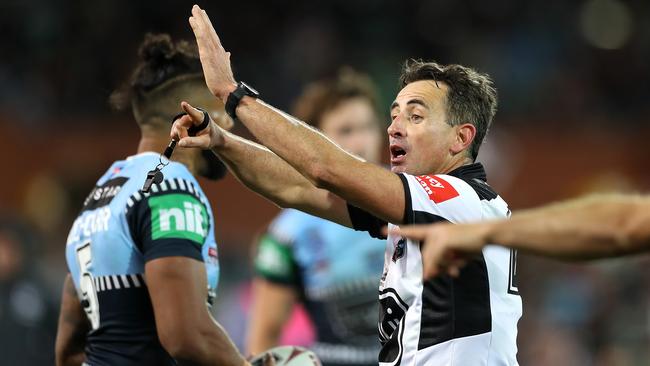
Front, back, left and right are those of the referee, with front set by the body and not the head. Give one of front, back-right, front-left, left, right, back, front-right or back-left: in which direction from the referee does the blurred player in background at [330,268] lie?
right

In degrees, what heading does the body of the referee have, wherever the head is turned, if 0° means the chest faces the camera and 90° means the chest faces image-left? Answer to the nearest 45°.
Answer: approximately 90°

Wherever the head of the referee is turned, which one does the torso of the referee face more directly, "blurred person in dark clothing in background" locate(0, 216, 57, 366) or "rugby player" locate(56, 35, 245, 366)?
the rugby player

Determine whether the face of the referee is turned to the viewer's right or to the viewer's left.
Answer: to the viewer's left

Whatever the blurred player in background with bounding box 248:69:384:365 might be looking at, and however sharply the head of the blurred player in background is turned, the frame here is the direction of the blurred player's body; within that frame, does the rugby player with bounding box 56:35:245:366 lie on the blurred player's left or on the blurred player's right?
on the blurred player's right

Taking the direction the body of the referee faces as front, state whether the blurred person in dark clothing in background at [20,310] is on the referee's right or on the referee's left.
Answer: on the referee's right

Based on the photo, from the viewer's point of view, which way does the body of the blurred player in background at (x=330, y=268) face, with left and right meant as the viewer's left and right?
facing the viewer and to the right of the viewer

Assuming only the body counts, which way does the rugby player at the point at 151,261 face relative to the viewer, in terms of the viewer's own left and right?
facing away from the viewer and to the right of the viewer

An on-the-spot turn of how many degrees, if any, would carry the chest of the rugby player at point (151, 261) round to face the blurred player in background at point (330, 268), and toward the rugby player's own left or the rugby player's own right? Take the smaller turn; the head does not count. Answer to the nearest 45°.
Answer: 0° — they already face them
